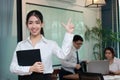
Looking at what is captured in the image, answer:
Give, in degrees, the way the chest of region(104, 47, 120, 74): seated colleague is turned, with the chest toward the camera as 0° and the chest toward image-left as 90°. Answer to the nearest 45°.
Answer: approximately 45°

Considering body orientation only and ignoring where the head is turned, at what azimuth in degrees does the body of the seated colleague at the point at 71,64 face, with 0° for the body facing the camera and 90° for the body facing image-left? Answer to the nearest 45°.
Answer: approximately 315°

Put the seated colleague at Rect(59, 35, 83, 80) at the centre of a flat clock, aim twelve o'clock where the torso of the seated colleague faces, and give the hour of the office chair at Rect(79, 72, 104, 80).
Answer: The office chair is roughly at 1 o'clock from the seated colleague.

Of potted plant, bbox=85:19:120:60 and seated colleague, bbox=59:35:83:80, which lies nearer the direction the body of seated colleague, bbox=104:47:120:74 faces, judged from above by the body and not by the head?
the seated colleague

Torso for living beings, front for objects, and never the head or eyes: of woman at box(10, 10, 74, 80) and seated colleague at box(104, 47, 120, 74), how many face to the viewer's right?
0

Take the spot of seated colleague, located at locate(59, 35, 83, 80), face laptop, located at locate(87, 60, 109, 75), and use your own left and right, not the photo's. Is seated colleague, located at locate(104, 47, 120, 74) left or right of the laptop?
left

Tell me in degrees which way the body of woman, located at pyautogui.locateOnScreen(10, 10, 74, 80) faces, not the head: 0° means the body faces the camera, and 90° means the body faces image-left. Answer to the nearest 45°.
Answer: approximately 0°

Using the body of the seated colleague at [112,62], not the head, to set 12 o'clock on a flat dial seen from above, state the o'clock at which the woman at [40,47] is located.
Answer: The woman is roughly at 11 o'clock from the seated colleague.
